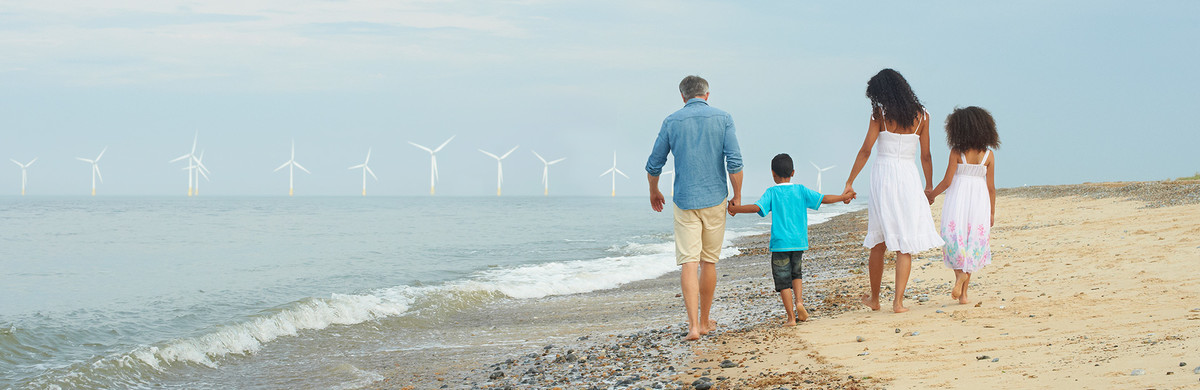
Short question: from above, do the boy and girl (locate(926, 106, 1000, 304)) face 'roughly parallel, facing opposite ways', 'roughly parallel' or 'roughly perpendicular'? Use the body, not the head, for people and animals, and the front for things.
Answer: roughly parallel

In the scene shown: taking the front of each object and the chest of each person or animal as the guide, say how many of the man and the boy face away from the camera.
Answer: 2

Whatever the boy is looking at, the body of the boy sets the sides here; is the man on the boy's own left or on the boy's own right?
on the boy's own left

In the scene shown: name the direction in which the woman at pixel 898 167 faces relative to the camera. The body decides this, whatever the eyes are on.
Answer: away from the camera

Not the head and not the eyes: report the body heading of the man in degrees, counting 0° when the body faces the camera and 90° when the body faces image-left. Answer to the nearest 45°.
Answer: approximately 180°

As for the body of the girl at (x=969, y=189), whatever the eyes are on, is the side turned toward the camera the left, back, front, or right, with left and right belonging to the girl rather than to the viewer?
back

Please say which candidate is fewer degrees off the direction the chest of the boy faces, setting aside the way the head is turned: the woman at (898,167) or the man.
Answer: the woman

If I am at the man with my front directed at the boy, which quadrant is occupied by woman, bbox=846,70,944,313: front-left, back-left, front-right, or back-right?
front-right

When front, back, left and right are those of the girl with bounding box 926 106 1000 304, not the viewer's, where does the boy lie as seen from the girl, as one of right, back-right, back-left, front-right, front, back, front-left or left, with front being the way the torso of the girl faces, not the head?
back-left

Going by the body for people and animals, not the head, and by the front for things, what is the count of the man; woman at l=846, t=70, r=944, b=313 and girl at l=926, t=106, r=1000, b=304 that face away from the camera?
3

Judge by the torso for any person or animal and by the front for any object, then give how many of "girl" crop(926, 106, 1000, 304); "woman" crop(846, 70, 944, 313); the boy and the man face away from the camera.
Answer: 4

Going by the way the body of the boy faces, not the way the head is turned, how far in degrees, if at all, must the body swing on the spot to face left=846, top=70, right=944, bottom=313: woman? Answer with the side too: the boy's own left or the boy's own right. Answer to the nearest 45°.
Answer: approximately 90° to the boy's own right

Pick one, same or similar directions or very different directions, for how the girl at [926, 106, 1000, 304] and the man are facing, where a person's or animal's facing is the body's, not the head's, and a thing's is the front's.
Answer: same or similar directions

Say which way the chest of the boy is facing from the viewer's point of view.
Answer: away from the camera

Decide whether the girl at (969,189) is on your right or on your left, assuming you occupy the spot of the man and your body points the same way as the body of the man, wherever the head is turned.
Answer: on your right

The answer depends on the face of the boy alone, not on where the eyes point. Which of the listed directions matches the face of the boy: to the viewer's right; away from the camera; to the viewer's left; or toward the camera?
away from the camera

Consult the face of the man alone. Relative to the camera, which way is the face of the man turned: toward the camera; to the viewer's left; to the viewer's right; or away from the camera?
away from the camera
